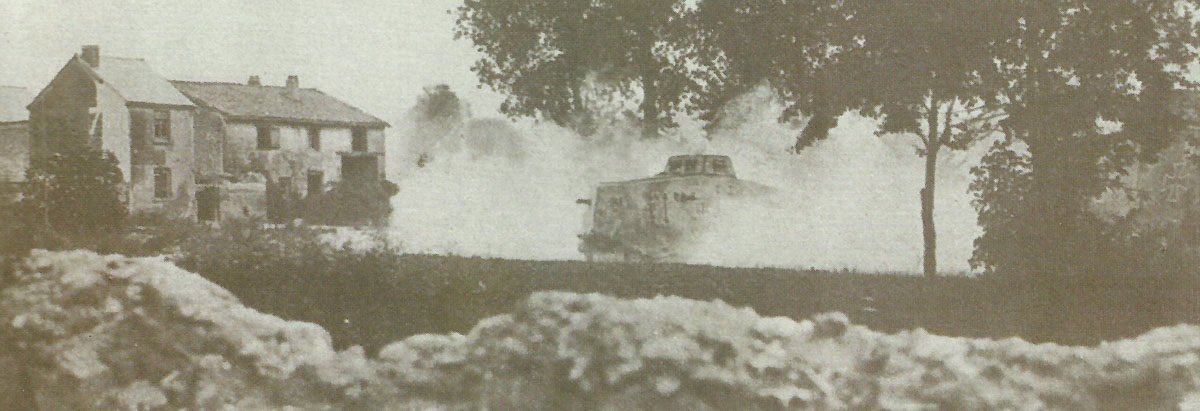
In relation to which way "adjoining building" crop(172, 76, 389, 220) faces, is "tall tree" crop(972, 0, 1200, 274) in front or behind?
in front

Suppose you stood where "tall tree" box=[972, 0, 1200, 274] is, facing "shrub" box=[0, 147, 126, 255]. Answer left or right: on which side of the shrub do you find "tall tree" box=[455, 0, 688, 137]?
right

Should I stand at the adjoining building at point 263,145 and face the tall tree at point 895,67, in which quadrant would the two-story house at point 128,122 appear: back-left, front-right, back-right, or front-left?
back-right

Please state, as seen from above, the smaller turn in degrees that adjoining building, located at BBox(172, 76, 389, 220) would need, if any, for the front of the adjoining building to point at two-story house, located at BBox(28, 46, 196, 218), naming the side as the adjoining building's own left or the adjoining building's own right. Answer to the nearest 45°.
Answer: approximately 135° to the adjoining building's own right

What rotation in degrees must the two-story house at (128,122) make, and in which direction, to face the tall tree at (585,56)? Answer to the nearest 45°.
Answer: approximately 90° to its left

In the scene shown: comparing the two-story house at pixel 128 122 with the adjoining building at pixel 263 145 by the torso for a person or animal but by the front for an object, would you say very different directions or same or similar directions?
same or similar directions

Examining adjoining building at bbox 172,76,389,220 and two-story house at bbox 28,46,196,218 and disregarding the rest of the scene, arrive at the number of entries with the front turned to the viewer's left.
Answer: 0

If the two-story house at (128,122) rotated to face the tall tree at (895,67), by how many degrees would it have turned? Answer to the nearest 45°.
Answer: approximately 45° to its left

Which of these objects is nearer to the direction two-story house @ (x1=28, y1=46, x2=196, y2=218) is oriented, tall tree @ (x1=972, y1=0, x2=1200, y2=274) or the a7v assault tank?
the tall tree
